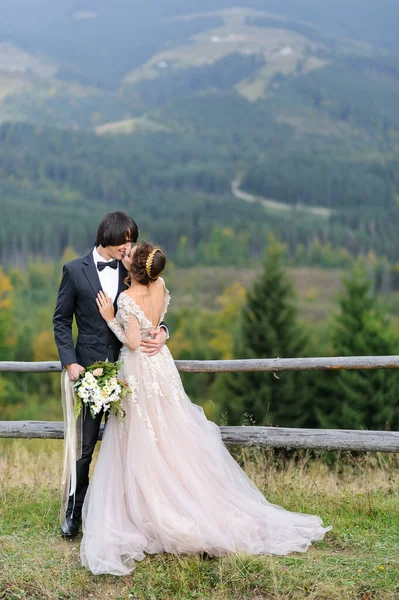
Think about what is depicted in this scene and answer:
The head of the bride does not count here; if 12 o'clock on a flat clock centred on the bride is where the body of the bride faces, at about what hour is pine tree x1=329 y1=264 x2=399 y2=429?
The pine tree is roughly at 2 o'clock from the bride.

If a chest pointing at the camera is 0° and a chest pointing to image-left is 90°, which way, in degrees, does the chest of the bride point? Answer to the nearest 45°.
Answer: approximately 135°

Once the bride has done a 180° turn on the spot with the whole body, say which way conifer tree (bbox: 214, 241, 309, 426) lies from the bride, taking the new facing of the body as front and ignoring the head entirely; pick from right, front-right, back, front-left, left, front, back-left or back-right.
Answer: back-left

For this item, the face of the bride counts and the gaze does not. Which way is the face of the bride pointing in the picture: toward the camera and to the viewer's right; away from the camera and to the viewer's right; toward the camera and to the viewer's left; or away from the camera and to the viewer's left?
away from the camera and to the viewer's left

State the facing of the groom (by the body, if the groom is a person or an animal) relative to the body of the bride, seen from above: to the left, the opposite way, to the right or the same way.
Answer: the opposite way

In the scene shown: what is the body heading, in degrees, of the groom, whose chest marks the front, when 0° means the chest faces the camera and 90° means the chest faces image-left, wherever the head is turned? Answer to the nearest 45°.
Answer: approximately 315°
